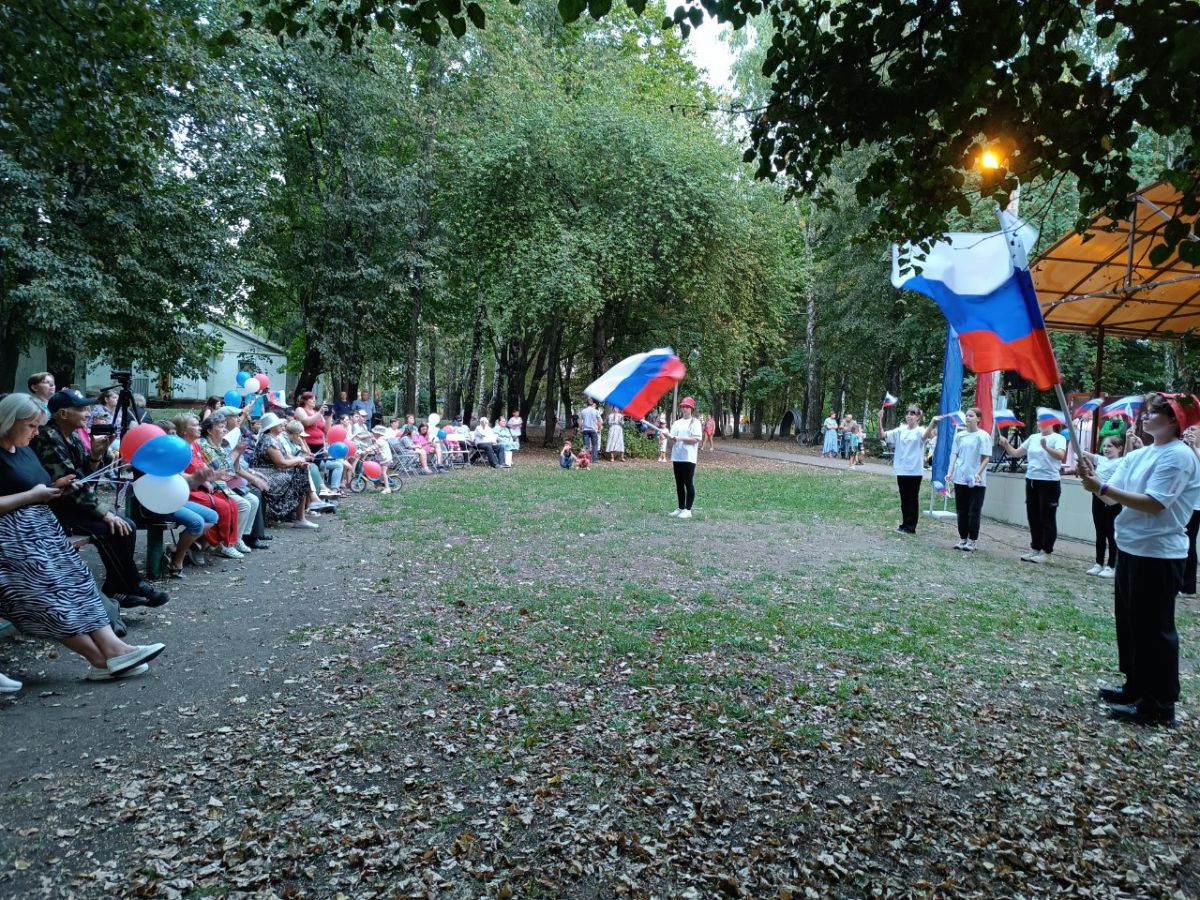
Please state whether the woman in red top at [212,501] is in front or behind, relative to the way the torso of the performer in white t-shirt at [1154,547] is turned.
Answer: in front

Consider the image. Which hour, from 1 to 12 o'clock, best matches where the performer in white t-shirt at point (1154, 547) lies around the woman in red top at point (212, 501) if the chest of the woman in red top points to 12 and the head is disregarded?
The performer in white t-shirt is roughly at 2 o'clock from the woman in red top.

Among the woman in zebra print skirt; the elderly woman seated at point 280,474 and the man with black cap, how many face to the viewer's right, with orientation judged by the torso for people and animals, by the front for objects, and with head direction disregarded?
3

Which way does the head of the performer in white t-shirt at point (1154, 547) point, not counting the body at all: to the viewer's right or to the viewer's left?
to the viewer's left

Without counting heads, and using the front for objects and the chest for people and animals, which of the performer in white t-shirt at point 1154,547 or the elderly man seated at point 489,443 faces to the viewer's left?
the performer in white t-shirt

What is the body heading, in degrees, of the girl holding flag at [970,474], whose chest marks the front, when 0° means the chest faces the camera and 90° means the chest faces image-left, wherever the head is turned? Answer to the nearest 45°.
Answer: approximately 45°

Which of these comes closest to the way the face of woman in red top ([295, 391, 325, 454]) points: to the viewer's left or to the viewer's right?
to the viewer's right

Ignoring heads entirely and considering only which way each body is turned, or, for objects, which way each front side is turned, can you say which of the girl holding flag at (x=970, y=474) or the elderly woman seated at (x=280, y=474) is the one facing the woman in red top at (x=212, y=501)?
the girl holding flag

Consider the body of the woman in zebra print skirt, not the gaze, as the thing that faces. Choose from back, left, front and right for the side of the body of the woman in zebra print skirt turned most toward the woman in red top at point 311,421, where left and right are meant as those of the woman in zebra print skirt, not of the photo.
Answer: left

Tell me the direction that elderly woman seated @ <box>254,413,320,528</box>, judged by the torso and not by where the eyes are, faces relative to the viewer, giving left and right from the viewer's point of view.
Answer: facing to the right of the viewer

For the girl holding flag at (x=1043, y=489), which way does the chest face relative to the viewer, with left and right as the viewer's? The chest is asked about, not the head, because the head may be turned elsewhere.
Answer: facing the viewer and to the left of the viewer

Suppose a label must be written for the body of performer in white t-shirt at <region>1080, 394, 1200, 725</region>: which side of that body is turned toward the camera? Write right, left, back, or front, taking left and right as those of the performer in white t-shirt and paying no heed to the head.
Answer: left

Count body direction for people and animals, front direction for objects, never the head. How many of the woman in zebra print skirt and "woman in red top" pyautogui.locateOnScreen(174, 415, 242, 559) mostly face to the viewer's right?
2

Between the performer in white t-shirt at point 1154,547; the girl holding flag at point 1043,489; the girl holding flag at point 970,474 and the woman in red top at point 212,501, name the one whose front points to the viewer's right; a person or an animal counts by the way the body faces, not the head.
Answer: the woman in red top

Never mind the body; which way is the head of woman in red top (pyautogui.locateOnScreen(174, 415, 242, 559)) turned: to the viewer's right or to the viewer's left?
to the viewer's right

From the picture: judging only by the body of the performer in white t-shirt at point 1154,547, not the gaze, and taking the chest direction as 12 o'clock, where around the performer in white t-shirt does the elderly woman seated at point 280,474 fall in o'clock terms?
The elderly woman seated is roughly at 12 o'clock from the performer in white t-shirt.

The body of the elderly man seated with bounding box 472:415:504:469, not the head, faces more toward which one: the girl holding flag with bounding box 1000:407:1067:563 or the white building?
the girl holding flag

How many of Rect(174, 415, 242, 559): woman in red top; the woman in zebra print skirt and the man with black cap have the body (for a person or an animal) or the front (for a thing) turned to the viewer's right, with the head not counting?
3

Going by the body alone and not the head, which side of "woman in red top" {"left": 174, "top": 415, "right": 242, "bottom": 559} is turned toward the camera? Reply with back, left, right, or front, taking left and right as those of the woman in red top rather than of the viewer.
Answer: right

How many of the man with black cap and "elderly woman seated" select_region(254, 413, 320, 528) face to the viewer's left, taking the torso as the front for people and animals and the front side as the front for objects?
0

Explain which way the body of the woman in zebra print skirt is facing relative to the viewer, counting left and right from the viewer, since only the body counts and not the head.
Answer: facing to the right of the viewer

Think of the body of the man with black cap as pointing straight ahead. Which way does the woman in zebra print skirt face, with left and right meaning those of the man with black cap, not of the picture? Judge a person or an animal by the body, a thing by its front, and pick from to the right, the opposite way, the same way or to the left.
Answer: the same way
